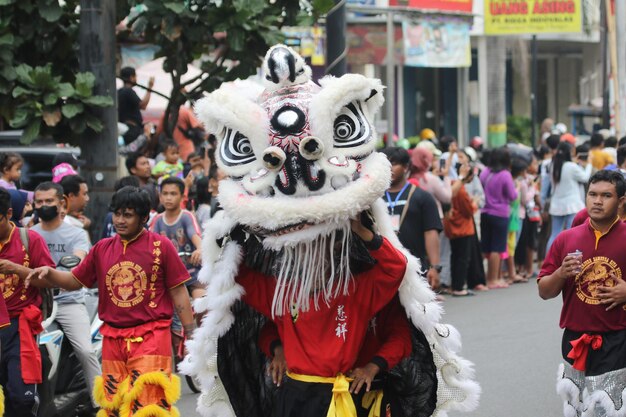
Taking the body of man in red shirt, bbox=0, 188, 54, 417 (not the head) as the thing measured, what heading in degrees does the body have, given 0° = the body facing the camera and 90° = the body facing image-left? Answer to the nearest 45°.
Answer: approximately 45°

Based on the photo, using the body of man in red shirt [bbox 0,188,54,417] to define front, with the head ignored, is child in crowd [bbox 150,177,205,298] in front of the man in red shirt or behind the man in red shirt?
behind

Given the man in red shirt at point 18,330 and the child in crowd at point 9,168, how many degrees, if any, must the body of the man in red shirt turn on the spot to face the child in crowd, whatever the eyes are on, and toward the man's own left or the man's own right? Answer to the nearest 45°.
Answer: approximately 135° to the man's own right

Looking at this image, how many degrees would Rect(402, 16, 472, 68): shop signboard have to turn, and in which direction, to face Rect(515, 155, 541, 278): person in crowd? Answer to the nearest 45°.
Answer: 0° — it already faces them

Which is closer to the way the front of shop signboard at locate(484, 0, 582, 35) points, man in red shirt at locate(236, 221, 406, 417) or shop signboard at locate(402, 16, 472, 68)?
the man in red shirt

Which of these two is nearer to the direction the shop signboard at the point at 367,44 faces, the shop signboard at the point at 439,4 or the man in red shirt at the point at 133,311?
the man in red shirt

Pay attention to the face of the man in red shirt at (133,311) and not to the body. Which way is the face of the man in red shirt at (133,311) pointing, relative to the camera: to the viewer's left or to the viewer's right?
to the viewer's left

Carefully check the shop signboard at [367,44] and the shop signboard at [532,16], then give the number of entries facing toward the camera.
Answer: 2

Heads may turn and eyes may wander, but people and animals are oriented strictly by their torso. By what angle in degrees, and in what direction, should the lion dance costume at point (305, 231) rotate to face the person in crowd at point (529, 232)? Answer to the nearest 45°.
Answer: approximately 180°
